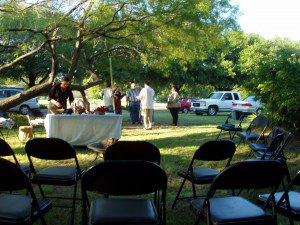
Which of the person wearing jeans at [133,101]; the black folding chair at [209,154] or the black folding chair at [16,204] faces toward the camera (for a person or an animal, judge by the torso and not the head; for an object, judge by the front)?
the person wearing jeans

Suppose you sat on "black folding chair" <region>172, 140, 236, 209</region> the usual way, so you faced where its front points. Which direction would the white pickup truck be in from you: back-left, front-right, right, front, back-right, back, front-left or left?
front-right

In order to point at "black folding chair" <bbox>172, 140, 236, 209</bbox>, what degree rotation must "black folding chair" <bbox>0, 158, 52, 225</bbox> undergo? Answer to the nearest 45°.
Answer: approximately 45° to its right

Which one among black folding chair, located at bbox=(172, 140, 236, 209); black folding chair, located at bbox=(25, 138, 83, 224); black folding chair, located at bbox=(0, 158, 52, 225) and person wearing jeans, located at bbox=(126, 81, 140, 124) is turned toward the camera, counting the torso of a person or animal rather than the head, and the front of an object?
the person wearing jeans

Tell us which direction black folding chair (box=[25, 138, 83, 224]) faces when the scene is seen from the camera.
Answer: facing away from the viewer and to the right of the viewer

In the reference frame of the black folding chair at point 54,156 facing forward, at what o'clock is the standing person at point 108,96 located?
The standing person is roughly at 11 o'clock from the black folding chair.

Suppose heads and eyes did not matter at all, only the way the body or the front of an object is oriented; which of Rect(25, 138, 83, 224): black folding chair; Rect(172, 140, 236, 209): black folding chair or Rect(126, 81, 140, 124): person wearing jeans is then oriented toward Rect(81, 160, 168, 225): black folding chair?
the person wearing jeans

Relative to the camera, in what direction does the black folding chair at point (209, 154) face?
facing away from the viewer and to the left of the viewer

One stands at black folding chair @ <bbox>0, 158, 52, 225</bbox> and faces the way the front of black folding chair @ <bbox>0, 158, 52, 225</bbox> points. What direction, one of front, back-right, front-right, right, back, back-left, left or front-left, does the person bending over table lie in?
front-left

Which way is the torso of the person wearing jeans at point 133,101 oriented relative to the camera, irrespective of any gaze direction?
toward the camera

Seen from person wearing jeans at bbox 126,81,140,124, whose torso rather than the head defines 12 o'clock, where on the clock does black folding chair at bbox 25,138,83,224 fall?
The black folding chair is roughly at 12 o'clock from the person wearing jeans.

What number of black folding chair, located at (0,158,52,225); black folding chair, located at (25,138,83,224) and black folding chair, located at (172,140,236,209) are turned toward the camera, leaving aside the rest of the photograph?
0

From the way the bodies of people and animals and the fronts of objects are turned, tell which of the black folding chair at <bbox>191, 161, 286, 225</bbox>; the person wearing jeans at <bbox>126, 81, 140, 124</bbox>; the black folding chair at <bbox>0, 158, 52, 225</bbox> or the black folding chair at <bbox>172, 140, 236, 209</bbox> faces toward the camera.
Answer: the person wearing jeans

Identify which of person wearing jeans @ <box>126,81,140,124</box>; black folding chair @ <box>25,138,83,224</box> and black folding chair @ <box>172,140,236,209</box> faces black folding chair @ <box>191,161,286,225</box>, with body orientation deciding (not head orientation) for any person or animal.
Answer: the person wearing jeans

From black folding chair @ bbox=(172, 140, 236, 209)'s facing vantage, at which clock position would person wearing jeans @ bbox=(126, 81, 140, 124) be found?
The person wearing jeans is roughly at 1 o'clock from the black folding chair.

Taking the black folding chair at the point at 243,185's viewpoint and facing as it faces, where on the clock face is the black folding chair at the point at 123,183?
the black folding chair at the point at 123,183 is roughly at 10 o'clock from the black folding chair at the point at 243,185.

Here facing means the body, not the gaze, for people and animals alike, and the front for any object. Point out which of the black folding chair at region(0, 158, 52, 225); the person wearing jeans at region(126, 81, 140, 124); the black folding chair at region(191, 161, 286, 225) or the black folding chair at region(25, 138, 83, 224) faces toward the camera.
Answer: the person wearing jeans
